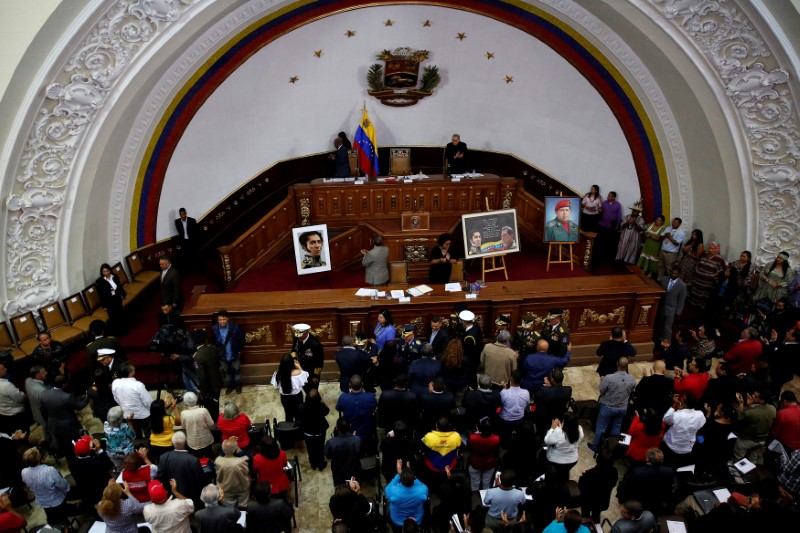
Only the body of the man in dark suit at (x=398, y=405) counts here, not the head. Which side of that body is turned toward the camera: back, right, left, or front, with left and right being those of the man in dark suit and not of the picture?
back

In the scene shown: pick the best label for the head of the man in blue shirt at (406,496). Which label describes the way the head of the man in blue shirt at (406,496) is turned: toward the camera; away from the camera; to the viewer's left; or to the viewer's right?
away from the camera

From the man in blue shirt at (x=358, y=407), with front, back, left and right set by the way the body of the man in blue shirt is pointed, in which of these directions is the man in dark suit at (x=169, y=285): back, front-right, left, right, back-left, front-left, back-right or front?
front-left

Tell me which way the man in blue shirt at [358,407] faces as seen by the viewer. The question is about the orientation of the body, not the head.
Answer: away from the camera

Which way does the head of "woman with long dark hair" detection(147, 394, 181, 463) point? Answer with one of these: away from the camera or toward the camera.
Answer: away from the camera

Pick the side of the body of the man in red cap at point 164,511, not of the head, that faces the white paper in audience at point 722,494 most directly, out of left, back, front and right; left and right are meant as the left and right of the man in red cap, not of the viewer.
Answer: right

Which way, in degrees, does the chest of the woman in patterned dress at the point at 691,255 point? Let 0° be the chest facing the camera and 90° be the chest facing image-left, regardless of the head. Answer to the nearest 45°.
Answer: approximately 45°

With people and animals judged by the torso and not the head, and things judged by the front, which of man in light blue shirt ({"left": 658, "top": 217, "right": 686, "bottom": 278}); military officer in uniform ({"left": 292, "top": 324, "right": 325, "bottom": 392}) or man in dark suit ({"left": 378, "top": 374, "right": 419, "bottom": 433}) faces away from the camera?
the man in dark suit

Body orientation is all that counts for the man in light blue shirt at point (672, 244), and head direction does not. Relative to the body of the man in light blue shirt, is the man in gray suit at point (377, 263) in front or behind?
in front

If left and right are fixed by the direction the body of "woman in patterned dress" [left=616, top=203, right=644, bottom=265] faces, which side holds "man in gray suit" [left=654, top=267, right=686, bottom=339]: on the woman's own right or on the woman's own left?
on the woman's own left

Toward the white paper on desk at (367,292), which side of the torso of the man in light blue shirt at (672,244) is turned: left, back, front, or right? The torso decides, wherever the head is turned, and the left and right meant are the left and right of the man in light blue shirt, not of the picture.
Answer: front

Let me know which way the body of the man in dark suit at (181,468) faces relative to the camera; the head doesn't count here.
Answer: away from the camera

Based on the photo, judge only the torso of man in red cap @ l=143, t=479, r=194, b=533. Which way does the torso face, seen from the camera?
away from the camera

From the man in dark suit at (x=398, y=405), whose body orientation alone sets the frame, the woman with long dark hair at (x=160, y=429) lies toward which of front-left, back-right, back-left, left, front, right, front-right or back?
left

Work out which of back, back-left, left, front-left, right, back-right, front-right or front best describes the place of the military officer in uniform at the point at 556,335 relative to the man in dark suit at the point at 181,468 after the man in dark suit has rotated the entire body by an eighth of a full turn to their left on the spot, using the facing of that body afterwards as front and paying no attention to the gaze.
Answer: back-right

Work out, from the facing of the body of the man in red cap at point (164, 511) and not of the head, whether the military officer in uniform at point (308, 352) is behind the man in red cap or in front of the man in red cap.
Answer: in front

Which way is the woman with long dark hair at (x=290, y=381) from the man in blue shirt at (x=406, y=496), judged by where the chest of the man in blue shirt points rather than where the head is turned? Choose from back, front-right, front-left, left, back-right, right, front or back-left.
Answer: front-left
